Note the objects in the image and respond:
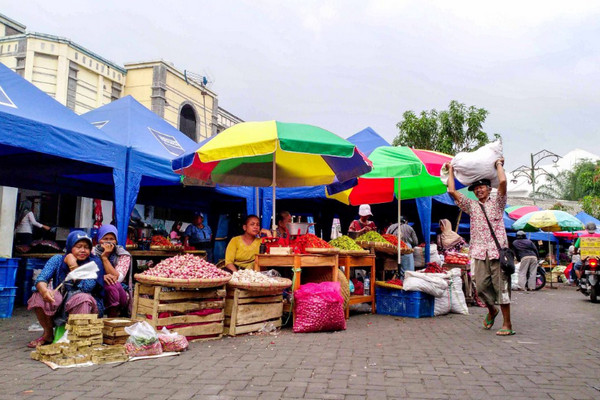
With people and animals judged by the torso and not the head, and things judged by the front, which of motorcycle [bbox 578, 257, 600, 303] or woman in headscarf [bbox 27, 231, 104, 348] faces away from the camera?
the motorcycle

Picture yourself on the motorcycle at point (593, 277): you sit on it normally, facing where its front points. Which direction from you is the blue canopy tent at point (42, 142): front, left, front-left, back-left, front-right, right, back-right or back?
back-left

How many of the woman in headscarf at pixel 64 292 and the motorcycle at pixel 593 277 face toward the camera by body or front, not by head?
1

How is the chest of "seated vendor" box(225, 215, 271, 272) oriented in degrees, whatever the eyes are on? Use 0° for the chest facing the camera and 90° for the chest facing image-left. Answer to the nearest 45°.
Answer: approximately 315°

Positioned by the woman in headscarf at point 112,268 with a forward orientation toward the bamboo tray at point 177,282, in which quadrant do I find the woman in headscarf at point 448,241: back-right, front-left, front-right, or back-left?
front-left

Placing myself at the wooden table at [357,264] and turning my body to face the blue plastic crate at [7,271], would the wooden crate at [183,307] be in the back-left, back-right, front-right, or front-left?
front-left

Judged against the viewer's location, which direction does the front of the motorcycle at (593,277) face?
facing away from the viewer

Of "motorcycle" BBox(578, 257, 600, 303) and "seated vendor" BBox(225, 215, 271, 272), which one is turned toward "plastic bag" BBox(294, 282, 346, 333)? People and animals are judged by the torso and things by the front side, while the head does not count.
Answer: the seated vendor

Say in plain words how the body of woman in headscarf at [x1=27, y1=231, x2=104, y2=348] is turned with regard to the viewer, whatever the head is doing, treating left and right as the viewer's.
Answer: facing the viewer

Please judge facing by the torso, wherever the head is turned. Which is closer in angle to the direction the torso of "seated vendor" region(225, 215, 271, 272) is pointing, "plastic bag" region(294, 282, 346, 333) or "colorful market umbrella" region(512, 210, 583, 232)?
the plastic bag

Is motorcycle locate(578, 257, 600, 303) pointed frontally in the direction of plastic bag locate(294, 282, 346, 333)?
no

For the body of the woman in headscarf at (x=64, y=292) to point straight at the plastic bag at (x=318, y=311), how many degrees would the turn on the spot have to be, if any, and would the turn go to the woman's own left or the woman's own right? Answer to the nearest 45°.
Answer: approximately 90° to the woman's own left

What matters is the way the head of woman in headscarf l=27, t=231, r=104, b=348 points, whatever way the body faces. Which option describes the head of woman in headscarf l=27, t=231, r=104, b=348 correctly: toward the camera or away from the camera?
toward the camera
